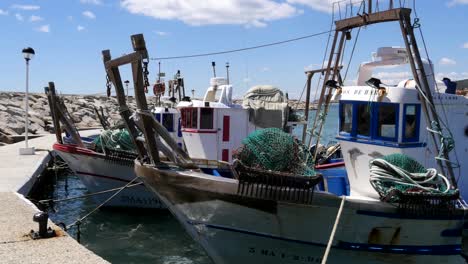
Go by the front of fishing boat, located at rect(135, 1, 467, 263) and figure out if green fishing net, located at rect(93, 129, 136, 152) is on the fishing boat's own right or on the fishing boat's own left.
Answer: on the fishing boat's own right

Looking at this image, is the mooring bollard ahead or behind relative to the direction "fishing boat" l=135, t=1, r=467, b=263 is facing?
ahead
